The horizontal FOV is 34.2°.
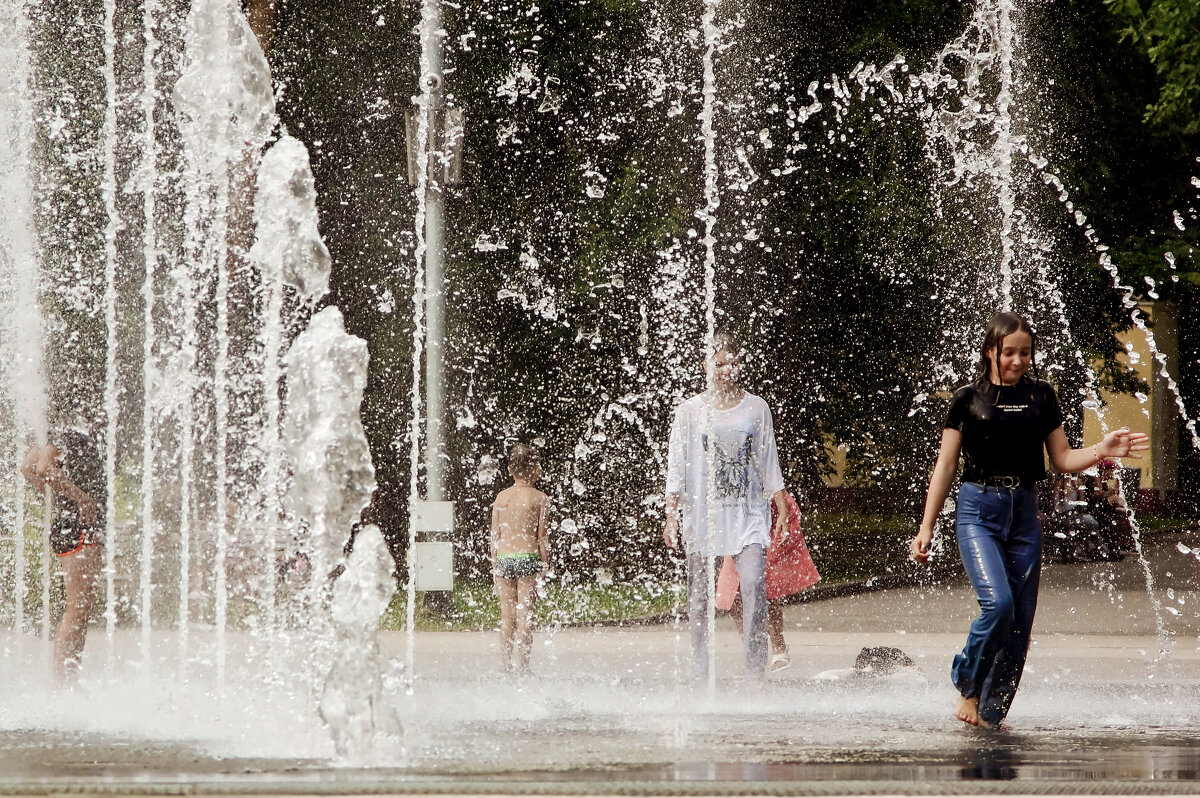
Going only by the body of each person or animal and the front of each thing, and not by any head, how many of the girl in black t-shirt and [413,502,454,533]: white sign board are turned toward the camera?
2

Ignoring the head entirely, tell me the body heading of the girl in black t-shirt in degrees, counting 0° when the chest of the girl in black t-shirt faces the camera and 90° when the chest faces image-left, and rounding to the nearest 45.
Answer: approximately 0°

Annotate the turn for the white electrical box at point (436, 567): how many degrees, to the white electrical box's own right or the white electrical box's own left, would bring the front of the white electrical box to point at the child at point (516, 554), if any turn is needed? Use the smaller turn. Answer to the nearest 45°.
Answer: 0° — it already faces them

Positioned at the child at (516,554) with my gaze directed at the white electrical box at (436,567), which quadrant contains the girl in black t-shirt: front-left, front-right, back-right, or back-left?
back-right

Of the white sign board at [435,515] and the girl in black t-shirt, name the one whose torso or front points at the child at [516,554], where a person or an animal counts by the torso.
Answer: the white sign board

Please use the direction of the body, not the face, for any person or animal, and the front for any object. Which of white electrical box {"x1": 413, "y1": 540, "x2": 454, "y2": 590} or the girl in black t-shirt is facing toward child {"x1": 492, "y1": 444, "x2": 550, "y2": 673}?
the white electrical box
